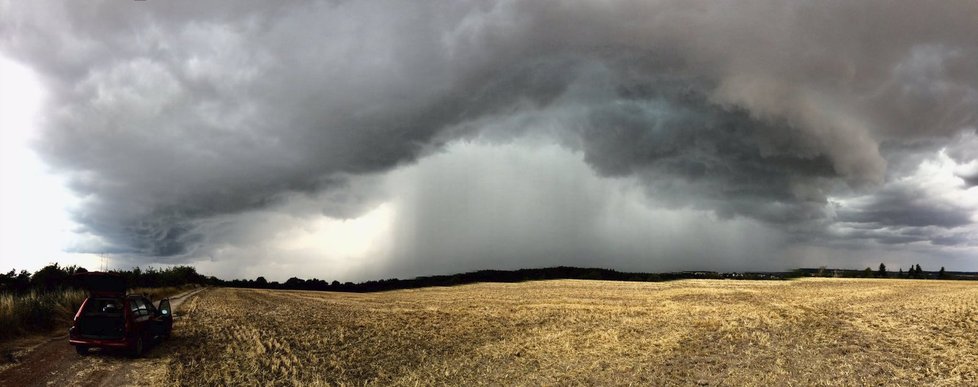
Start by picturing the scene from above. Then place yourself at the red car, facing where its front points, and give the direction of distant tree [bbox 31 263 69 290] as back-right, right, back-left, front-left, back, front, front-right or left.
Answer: front-left

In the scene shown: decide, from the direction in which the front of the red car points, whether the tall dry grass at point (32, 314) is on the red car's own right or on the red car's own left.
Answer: on the red car's own left
